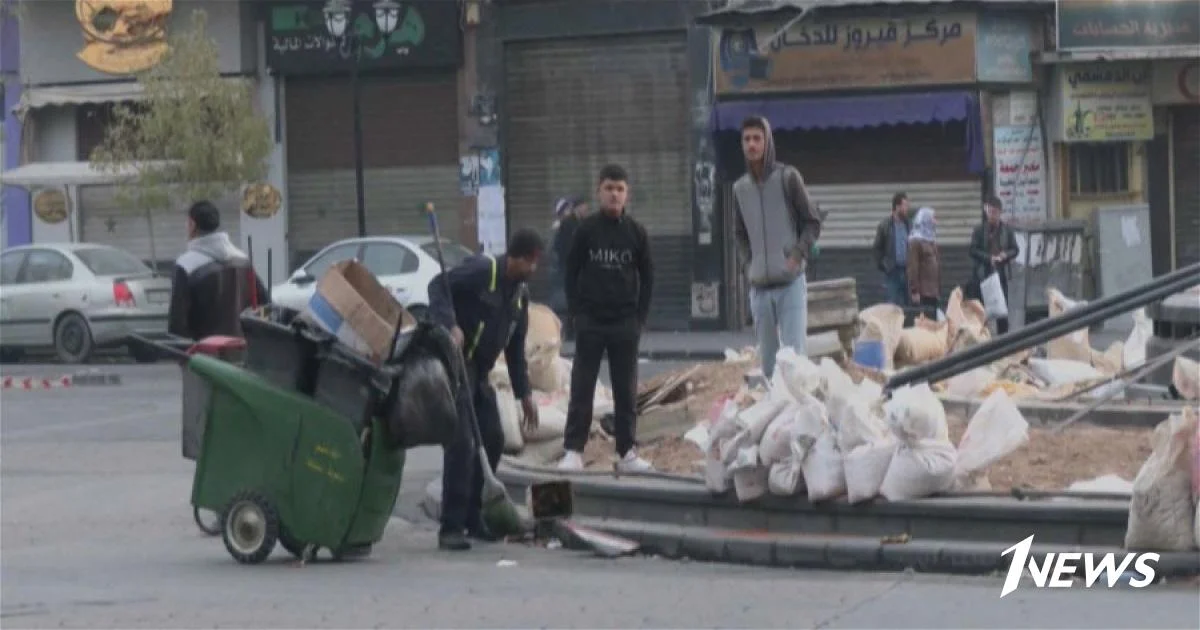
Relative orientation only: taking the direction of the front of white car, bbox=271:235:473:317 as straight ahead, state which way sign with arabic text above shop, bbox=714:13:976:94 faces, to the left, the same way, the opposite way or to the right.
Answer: to the left

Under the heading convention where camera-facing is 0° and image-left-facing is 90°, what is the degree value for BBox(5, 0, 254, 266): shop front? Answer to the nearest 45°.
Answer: approximately 0°

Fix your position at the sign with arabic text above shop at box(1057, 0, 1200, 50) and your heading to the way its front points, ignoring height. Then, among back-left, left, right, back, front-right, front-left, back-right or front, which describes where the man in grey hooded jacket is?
front

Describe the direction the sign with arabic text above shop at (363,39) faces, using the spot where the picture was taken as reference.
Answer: facing the viewer

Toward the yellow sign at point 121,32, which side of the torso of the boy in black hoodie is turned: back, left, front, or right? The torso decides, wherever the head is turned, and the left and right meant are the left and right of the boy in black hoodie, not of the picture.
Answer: back

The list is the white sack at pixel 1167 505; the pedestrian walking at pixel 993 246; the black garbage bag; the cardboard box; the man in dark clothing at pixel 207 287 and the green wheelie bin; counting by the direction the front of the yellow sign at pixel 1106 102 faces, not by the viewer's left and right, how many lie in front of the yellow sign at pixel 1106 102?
6

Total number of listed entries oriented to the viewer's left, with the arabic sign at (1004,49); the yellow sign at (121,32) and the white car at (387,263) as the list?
1

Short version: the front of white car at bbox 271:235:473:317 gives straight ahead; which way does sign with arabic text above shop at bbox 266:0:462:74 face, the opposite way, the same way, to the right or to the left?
to the left

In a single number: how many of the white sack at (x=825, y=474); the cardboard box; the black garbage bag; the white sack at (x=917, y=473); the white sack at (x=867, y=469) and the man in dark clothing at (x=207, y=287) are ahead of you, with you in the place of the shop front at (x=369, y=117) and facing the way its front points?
6

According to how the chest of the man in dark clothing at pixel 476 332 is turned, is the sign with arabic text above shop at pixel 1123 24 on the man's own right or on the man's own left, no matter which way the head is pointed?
on the man's own left

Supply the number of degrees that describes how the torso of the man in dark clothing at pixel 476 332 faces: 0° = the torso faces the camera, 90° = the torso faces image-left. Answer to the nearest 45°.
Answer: approximately 315°

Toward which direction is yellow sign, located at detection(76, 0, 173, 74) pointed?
toward the camera

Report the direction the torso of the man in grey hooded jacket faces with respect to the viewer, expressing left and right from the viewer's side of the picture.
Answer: facing the viewer and to the left of the viewer

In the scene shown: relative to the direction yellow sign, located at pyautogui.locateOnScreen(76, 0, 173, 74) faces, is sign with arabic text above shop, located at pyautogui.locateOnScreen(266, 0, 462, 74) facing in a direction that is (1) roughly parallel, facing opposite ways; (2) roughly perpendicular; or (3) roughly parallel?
roughly parallel

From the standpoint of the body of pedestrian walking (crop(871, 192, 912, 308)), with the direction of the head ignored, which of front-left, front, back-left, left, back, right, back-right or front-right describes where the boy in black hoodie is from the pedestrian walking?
front-right

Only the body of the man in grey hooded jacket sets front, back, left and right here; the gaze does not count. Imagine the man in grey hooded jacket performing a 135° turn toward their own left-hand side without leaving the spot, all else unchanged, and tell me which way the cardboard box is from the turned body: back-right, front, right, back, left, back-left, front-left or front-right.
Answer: back-right

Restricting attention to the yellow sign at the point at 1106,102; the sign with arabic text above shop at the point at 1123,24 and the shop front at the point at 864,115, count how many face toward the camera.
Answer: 3
